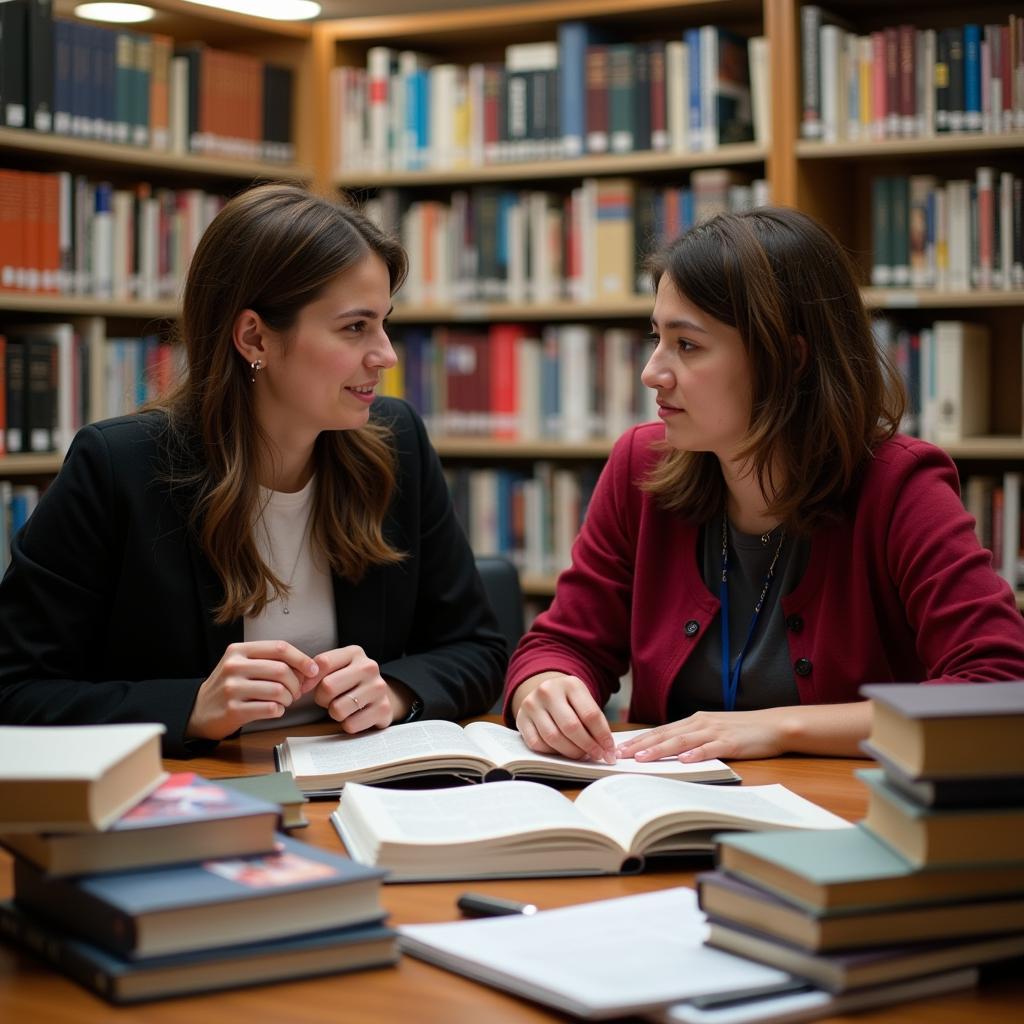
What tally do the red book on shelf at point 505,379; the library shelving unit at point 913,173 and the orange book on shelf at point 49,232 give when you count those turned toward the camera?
3

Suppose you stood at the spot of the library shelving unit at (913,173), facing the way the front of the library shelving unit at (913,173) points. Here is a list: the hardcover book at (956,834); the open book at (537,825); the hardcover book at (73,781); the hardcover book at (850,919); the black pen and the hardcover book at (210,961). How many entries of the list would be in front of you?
6

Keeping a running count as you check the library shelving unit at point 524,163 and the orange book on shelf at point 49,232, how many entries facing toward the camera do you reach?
2

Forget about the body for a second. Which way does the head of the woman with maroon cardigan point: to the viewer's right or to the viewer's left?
to the viewer's left

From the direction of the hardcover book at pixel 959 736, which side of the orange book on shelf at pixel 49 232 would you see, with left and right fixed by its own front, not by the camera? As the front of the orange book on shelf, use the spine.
front

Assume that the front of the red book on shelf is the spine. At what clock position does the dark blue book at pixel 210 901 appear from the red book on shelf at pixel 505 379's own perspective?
The dark blue book is roughly at 12 o'clock from the red book on shelf.

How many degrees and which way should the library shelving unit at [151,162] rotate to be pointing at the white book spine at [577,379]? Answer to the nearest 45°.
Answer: approximately 45° to its left

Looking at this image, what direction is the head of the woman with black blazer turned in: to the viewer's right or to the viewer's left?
to the viewer's right

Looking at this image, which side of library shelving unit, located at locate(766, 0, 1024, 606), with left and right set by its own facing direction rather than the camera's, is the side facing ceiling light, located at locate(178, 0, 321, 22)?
right

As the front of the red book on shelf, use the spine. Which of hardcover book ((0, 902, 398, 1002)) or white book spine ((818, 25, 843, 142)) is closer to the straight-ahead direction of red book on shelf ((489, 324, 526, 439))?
the hardcover book

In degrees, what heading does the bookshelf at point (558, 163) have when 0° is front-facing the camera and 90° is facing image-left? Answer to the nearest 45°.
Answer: approximately 0°

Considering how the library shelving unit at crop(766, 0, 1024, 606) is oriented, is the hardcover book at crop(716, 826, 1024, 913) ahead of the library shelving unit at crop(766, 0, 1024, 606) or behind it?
ahead

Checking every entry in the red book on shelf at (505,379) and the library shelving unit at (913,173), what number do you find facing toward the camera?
2

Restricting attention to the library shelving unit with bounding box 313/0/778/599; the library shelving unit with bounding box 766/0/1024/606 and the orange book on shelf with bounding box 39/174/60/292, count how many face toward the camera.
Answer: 3
